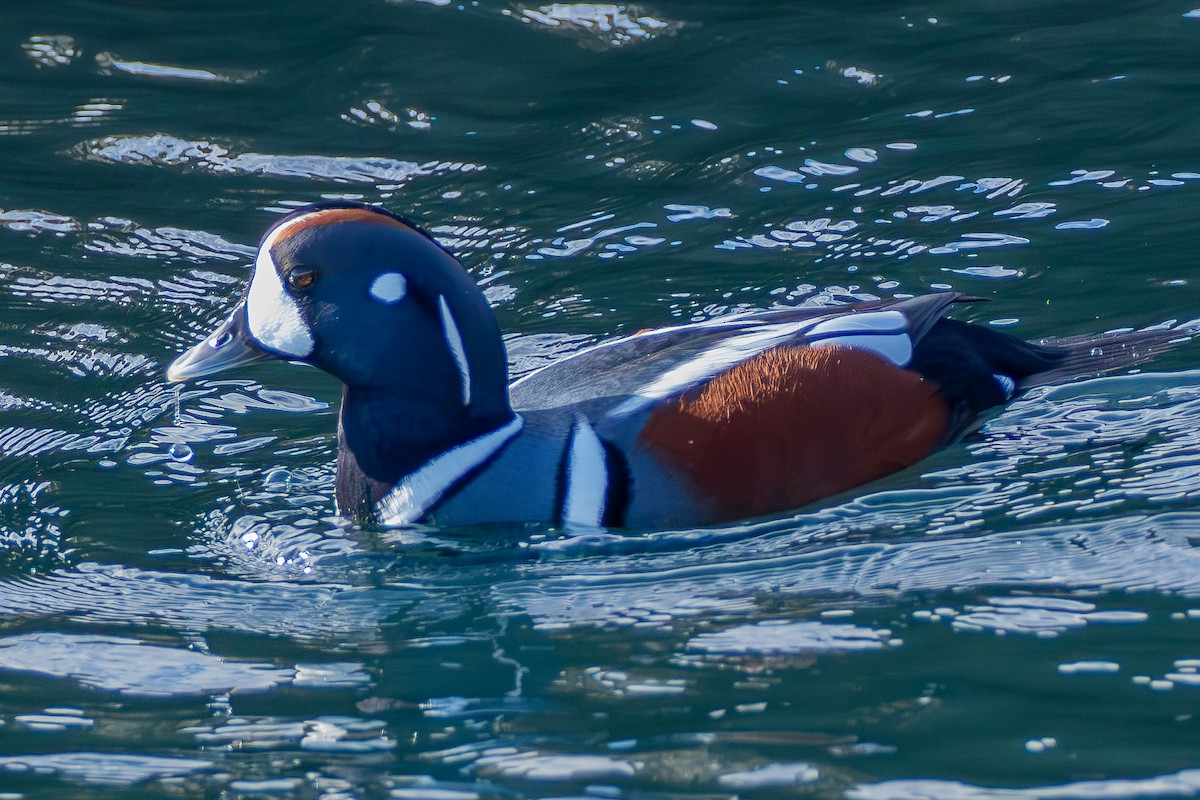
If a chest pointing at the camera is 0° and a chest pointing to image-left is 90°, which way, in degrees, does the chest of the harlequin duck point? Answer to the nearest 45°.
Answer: approximately 90°

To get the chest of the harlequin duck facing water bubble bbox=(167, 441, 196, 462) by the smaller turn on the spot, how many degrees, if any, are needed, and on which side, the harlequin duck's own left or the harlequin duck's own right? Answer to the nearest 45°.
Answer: approximately 45° to the harlequin duck's own right
